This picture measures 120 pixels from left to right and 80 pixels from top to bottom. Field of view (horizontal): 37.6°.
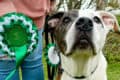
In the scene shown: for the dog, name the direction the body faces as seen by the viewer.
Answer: toward the camera

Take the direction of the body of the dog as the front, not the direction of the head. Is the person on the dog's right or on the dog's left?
on the dog's right
